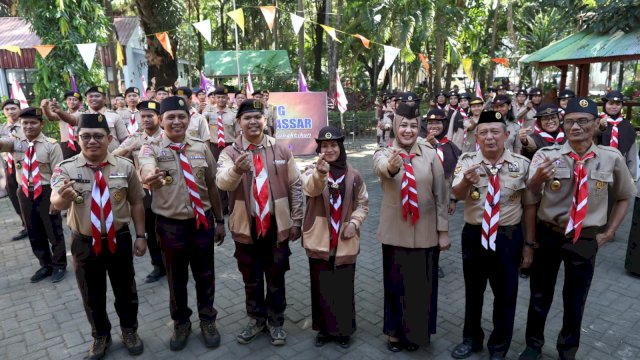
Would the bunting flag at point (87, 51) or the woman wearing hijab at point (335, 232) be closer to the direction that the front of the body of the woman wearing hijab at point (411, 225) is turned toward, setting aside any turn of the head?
the woman wearing hijab

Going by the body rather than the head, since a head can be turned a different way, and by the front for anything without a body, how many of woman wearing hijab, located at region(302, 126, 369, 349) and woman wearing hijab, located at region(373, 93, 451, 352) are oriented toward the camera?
2

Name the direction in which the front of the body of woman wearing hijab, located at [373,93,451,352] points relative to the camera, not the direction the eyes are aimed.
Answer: toward the camera

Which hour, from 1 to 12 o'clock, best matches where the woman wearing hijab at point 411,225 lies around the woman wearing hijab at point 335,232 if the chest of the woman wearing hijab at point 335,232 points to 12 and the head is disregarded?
the woman wearing hijab at point 411,225 is roughly at 9 o'clock from the woman wearing hijab at point 335,232.

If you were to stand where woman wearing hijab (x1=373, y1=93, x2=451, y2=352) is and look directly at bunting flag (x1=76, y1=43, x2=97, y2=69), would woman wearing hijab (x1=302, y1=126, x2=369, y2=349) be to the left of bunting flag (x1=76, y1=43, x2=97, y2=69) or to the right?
left

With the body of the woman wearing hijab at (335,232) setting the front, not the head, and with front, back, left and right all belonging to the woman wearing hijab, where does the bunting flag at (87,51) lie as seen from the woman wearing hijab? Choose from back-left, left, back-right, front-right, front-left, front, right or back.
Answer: back-right

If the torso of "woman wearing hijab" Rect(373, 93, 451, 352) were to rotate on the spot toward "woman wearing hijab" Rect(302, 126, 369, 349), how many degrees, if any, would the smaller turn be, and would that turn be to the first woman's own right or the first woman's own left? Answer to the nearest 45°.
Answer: approximately 90° to the first woman's own right

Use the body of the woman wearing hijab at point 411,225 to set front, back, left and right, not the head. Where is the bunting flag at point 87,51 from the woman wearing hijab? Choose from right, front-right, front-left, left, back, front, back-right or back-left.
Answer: back-right
